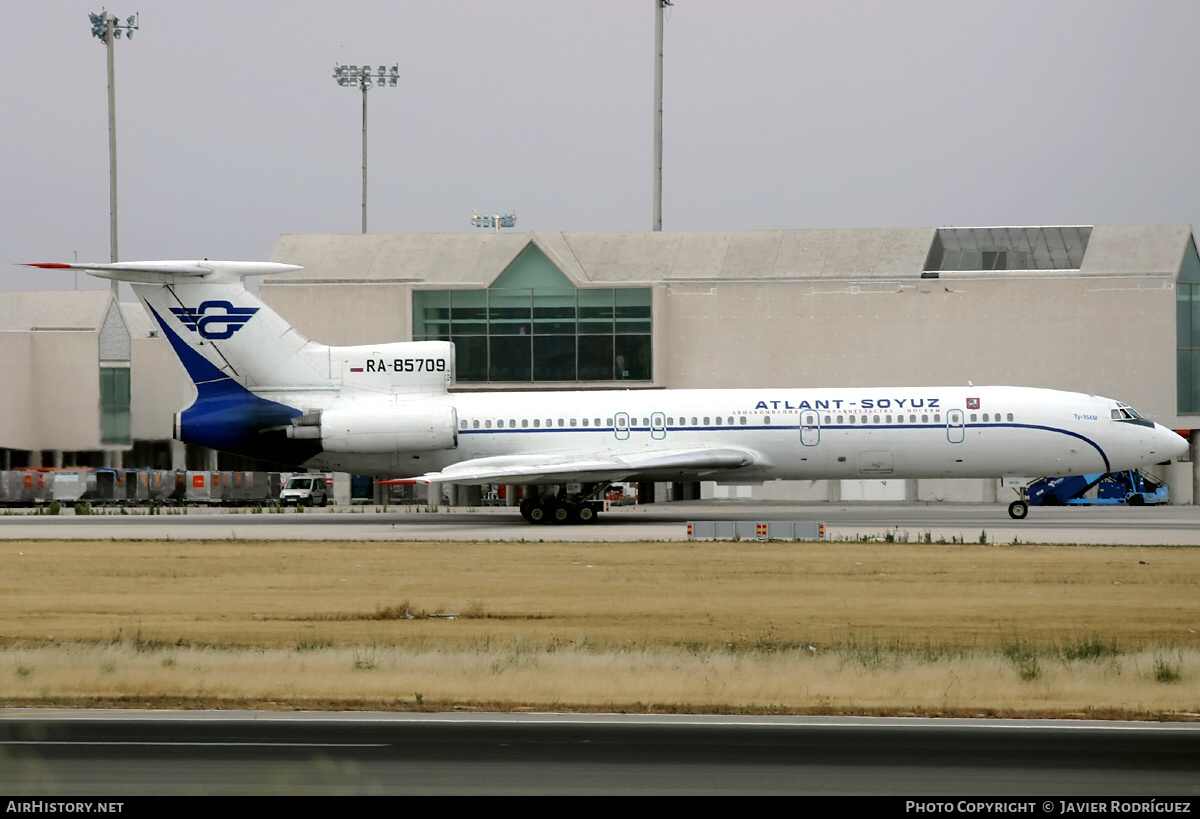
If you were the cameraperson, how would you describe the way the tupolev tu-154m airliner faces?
facing to the right of the viewer
